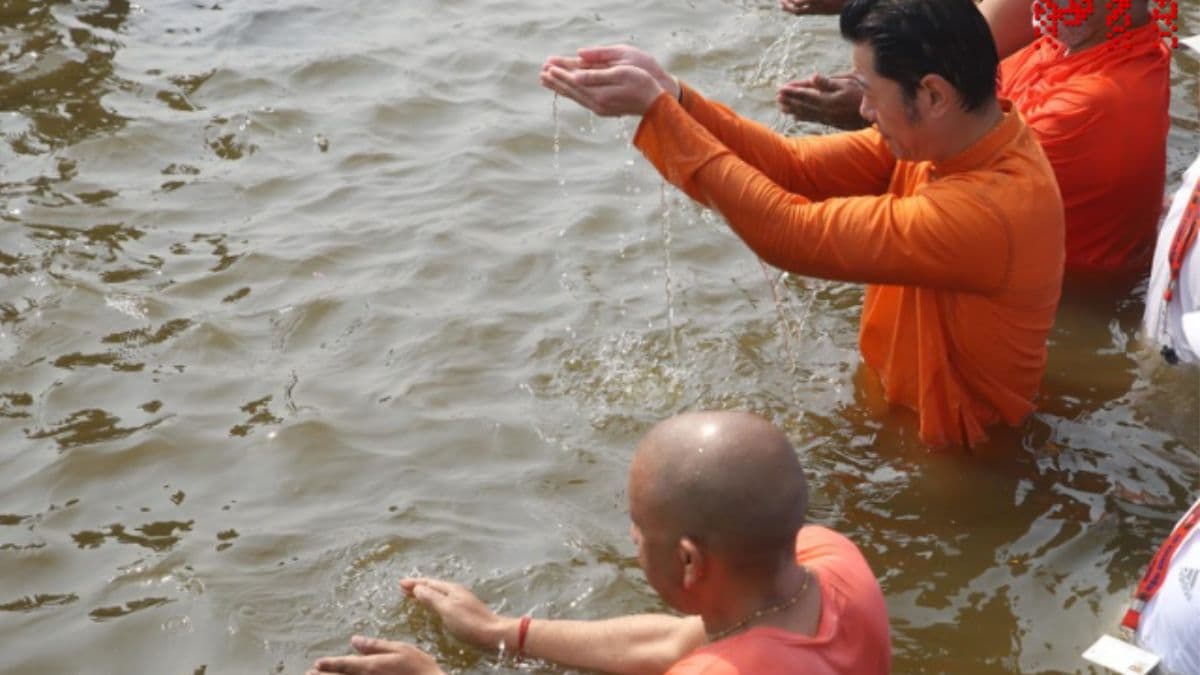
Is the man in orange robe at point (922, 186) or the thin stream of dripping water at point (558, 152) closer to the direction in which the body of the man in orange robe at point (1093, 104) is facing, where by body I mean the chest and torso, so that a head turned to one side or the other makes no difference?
the thin stream of dripping water

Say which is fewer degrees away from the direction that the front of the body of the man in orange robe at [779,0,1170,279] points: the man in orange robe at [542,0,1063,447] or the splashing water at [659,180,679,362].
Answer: the splashing water

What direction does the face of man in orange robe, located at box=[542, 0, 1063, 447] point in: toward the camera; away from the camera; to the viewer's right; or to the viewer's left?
to the viewer's left

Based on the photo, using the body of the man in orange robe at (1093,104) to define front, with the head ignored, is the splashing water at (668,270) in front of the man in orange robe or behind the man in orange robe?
in front

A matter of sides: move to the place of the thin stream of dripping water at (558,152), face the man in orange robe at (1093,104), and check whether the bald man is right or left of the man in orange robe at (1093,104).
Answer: right

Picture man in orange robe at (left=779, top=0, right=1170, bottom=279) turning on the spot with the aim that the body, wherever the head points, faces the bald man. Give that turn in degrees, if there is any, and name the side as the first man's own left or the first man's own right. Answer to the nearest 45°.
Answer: approximately 90° to the first man's own left

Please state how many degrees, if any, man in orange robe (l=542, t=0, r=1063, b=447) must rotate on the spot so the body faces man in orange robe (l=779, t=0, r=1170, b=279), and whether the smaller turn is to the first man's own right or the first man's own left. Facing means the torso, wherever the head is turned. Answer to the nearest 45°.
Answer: approximately 135° to the first man's own right

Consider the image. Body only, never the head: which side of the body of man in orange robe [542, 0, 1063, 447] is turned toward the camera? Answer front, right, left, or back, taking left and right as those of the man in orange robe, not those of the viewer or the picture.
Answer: left

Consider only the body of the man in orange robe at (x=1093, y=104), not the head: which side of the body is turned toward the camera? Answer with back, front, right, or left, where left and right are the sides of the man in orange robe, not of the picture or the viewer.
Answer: left

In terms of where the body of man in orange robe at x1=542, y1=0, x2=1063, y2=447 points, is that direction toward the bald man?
no

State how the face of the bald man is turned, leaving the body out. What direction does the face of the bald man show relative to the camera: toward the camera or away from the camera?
away from the camera

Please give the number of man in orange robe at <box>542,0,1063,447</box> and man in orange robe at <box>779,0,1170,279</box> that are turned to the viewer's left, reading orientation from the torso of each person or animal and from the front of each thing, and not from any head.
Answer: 2

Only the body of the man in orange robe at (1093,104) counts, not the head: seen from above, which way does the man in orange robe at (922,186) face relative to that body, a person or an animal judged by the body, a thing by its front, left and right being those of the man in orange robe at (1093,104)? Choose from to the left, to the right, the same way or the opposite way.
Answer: the same way

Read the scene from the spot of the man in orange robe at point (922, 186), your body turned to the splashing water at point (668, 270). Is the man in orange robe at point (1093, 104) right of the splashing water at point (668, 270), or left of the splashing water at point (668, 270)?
right
